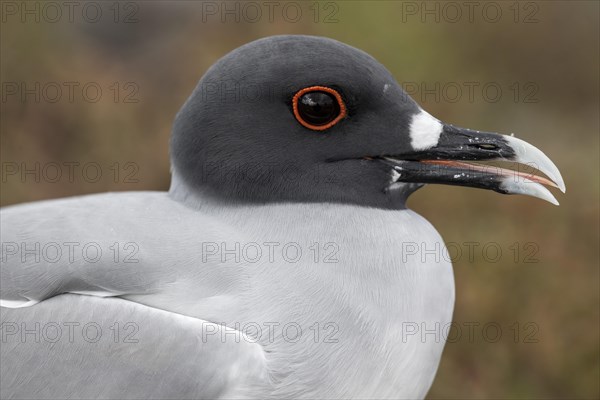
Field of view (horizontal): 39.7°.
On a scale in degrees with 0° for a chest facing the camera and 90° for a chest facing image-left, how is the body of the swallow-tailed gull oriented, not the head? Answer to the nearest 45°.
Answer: approximately 270°
